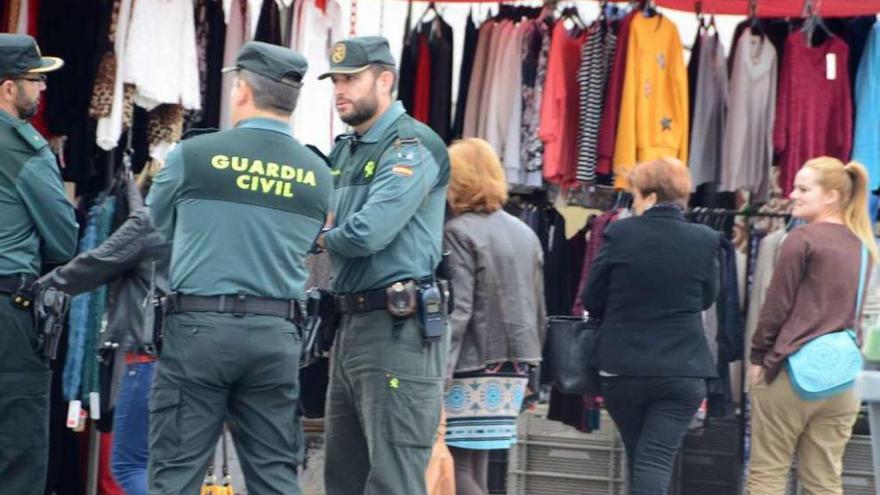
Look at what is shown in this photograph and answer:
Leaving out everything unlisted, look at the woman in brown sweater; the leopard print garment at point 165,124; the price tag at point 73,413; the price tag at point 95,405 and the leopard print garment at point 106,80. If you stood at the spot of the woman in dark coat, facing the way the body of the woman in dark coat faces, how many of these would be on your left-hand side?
4

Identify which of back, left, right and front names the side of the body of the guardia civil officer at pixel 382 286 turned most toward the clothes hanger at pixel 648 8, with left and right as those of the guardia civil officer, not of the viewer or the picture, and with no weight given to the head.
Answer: back

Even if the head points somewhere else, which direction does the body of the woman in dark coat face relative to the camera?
away from the camera

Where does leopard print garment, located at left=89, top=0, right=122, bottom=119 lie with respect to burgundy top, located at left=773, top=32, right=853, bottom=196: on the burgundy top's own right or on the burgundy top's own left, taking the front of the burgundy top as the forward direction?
on the burgundy top's own right

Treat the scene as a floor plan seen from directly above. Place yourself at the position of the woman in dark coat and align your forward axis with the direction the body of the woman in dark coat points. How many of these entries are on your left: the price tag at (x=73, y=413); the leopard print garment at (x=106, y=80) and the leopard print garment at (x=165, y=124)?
3

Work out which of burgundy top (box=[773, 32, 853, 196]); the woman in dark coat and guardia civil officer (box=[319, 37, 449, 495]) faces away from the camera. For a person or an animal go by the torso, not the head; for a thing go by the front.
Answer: the woman in dark coat

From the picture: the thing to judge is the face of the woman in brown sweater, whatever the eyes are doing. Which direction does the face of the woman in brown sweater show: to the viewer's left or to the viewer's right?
to the viewer's left

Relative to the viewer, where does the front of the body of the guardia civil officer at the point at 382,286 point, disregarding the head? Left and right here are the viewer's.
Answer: facing the viewer and to the left of the viewer
